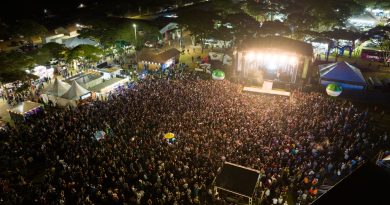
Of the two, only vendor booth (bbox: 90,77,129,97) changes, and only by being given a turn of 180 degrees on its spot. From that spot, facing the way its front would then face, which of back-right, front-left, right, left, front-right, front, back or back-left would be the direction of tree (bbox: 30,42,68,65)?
front

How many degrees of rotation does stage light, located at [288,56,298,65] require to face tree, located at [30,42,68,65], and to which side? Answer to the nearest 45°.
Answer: approximately 90° to its right

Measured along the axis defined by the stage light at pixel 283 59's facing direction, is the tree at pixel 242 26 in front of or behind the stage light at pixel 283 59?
behind

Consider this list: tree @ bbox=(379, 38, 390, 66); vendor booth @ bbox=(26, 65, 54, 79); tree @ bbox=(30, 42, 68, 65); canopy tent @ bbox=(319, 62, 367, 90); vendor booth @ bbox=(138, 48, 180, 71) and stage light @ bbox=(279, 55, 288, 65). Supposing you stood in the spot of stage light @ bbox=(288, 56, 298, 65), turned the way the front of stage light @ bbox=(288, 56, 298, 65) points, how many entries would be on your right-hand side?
4

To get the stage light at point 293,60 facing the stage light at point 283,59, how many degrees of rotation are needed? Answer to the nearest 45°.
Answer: approximately 90° to its right

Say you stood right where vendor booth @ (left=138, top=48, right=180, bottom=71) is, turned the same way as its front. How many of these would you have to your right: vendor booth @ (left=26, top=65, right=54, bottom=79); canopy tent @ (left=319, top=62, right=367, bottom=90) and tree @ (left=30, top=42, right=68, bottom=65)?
2

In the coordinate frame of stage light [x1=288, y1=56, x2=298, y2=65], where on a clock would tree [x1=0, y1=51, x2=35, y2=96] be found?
The tree is roughly at 2 o'clock from the stage light.

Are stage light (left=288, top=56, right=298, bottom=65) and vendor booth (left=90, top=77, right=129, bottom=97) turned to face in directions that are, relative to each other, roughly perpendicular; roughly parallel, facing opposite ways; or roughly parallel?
roughly perpendicular

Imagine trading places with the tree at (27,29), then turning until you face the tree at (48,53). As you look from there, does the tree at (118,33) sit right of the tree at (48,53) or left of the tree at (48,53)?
left

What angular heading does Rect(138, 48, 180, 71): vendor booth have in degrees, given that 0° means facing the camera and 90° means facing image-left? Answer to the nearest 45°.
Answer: approximately 0°

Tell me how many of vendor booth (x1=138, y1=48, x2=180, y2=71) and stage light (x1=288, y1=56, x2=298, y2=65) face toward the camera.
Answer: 2

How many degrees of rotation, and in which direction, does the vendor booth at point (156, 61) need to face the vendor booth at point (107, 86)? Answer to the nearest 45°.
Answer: approximately 45° to its right
